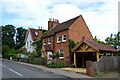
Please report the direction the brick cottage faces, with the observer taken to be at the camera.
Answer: facing the viewer and to the left of the viewer

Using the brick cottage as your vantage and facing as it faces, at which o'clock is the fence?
The fence is roughly at 10 o'clock from the brick cottage.

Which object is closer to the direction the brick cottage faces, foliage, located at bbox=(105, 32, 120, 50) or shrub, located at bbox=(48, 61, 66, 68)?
the shrub

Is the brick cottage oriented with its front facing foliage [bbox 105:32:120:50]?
no

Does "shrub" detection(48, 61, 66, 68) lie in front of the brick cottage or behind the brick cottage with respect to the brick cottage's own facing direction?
in front

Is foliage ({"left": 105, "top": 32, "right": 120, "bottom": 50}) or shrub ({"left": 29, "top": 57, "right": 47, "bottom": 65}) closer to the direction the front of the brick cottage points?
the shrub
